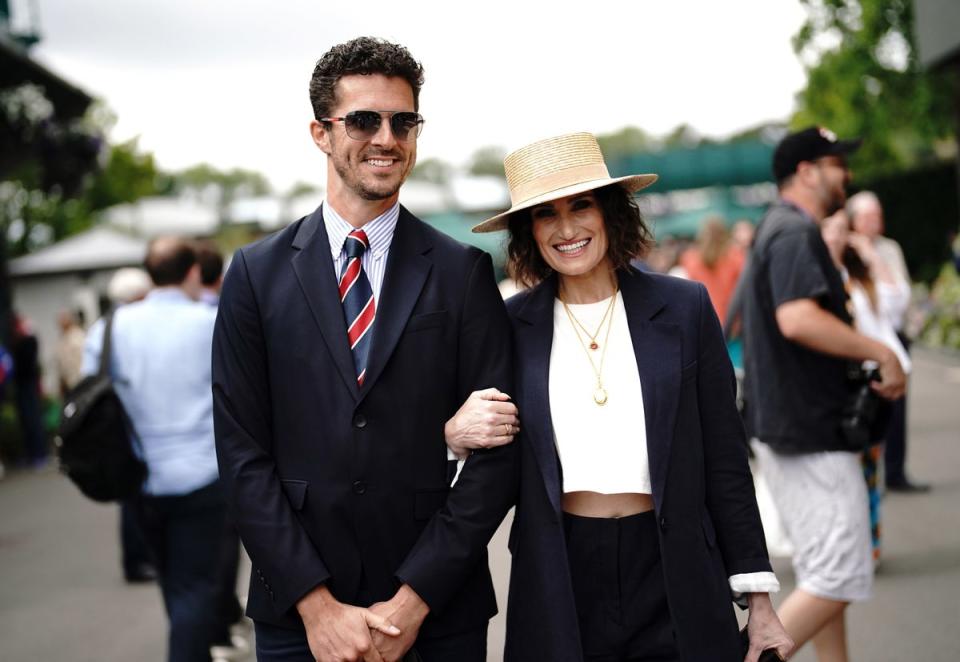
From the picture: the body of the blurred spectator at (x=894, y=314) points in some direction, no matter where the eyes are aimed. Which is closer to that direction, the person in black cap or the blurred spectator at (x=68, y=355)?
the person in black cap

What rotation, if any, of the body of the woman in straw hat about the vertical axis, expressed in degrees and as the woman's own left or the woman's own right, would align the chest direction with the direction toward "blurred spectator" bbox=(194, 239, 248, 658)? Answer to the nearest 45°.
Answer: approximately 135° to the woman's own right

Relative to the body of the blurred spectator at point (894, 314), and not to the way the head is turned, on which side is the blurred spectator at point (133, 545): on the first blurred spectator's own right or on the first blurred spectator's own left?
on the first blurred spectator's own right

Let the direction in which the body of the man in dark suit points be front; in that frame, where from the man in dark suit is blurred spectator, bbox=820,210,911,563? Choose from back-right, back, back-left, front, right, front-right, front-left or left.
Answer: back-left

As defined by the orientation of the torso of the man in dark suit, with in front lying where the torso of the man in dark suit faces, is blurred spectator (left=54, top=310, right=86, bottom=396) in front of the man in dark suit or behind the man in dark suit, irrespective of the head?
behind

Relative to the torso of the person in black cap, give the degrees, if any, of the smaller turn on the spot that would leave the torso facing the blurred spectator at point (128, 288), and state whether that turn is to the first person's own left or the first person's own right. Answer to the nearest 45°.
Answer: approximately 180°

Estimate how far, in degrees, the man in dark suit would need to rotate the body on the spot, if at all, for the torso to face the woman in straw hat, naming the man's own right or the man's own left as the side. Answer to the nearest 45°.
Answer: approximately 90° to the man's own left

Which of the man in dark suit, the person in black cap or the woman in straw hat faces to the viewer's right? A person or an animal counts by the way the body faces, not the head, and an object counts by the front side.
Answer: the person in black cap

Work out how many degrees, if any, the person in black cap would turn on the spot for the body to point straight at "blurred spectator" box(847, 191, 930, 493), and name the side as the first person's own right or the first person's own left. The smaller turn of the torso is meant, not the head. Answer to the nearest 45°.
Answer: approximately 90° to the first person's own left

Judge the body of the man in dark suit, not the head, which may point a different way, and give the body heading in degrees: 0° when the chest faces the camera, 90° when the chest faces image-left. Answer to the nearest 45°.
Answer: approximately 0°
